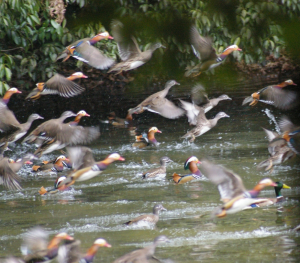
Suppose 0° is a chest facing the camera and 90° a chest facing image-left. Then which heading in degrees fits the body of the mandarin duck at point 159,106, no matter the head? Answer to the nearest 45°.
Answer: approximately 270°

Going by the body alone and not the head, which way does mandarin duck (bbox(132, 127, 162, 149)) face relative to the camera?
to the viewer's right

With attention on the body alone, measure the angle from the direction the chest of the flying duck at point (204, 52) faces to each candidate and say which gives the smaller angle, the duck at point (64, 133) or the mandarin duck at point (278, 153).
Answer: the mandarin duck

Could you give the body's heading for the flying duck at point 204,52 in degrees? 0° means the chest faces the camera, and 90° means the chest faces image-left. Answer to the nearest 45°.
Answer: approximately 270°

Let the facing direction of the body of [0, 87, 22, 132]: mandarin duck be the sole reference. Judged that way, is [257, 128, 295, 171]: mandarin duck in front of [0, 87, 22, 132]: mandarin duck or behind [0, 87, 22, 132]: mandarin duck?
in front

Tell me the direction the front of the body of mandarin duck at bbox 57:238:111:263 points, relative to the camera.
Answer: to the viewer's right

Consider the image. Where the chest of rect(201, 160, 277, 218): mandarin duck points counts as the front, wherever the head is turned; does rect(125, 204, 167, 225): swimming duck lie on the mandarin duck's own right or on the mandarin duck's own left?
on the mandarin duck's own left
